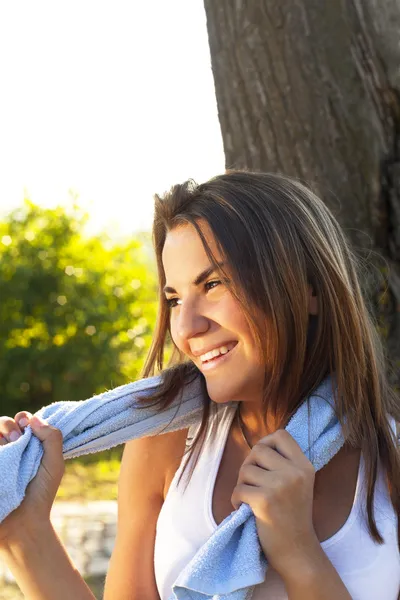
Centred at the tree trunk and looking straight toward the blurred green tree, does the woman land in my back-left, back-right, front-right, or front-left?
back-left

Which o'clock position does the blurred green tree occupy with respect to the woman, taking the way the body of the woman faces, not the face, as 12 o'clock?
The blurred green tree is roughly at 4 o'clock from the woman.

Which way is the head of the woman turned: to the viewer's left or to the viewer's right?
to the viewer's left

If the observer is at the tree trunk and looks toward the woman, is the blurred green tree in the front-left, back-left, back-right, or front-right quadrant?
back-right

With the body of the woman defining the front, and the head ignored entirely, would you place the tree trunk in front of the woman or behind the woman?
behind

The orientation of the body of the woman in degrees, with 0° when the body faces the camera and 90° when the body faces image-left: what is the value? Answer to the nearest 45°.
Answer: approximately 45°
